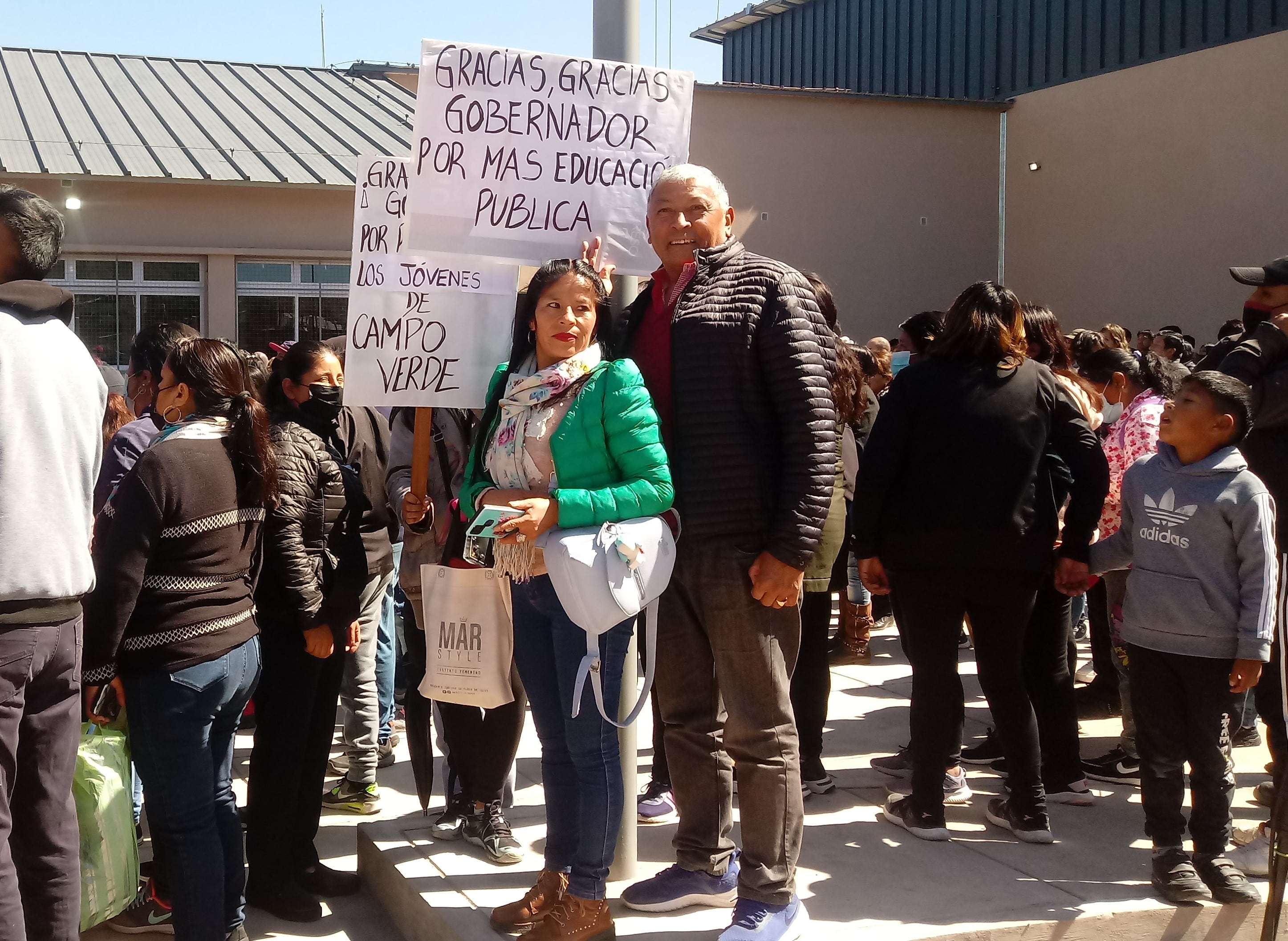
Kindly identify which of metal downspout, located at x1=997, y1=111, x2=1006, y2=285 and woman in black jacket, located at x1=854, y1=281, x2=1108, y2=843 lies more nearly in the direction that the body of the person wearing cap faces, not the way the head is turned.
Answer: the woman in black jacket

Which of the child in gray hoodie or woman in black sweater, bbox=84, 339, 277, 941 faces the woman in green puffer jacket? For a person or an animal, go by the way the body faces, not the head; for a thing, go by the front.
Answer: the child in gray hoodie

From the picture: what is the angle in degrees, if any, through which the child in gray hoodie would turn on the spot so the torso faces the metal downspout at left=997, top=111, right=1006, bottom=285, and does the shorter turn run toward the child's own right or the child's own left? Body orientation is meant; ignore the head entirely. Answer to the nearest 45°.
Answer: approximately 135° to the child's own right

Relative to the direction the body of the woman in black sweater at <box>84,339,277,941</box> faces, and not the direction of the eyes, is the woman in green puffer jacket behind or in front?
behind

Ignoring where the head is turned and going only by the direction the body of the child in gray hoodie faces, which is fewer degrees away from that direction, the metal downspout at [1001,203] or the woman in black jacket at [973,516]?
the woman in black jacket

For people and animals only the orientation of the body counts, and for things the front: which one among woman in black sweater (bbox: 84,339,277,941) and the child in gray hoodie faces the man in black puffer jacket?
the child in gray hoodie

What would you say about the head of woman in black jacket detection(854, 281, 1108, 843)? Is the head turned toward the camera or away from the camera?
away from the camera

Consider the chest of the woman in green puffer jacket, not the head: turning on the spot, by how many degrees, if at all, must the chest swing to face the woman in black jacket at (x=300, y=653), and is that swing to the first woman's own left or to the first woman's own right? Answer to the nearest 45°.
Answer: approximately 90° to the first woman's own right

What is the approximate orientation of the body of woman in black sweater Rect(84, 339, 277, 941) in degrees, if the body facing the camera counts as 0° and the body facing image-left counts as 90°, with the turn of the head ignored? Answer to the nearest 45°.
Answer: approximately 135°

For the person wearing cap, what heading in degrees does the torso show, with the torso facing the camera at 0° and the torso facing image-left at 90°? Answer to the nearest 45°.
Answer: approximately 90°

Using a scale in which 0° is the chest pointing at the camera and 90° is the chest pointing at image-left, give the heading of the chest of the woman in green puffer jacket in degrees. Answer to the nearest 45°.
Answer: approximately 45°

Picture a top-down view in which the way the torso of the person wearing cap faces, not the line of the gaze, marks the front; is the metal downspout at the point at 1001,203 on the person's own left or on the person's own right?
on the person's own right

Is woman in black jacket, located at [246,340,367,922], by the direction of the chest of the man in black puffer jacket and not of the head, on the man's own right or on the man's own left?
on the man's own right

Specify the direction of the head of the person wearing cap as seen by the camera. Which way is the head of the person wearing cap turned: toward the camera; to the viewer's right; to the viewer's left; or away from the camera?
to the viewer's left

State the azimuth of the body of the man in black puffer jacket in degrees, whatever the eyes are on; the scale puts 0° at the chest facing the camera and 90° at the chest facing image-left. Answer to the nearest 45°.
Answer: approximately 45°
